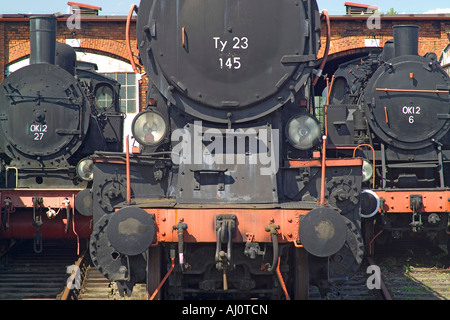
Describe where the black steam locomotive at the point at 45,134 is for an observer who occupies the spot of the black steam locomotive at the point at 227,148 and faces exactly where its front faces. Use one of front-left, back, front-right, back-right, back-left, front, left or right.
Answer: back-right

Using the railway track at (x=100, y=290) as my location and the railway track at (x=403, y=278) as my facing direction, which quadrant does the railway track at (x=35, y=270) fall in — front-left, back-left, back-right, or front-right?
back-left

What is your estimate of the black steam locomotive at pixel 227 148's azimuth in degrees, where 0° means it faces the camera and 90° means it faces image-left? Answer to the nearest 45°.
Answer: approximately 0°

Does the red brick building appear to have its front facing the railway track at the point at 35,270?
yes

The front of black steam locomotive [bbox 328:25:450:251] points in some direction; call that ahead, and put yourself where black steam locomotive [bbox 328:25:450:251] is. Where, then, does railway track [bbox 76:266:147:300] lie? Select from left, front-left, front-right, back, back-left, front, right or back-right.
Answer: front-right

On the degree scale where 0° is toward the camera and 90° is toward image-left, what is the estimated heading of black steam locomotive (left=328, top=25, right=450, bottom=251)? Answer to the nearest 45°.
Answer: approximately 0°

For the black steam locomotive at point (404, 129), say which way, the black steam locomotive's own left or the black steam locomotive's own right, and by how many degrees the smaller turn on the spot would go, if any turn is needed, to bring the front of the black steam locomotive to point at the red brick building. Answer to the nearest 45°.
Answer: approximately 135° to the black steam locomotive's own right

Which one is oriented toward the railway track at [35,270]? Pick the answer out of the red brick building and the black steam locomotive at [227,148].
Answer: the red brick building

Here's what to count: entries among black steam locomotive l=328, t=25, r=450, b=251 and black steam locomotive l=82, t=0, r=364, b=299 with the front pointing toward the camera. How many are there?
2
